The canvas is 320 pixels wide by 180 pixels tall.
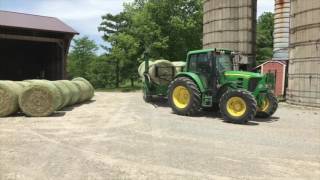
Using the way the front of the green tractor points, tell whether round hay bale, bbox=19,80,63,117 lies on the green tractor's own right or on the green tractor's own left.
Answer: on the green tractor's own right

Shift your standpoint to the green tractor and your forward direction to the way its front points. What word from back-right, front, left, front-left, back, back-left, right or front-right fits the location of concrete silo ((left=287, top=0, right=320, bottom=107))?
left

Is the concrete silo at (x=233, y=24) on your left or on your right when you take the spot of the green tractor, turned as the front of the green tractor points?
on your left

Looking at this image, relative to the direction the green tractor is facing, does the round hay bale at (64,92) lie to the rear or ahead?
to the rear

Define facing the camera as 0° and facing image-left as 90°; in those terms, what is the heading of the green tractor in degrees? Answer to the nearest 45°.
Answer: approximately 315°

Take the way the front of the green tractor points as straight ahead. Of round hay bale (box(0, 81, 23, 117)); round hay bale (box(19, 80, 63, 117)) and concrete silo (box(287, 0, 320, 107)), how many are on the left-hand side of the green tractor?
1

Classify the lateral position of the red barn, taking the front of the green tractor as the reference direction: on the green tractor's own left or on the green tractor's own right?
on the green tractor's own left

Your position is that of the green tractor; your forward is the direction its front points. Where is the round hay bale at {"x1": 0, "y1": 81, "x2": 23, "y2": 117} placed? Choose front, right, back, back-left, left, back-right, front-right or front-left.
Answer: back-right

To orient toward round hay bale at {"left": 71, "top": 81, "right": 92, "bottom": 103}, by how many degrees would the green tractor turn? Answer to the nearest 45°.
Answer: approximately 180°
